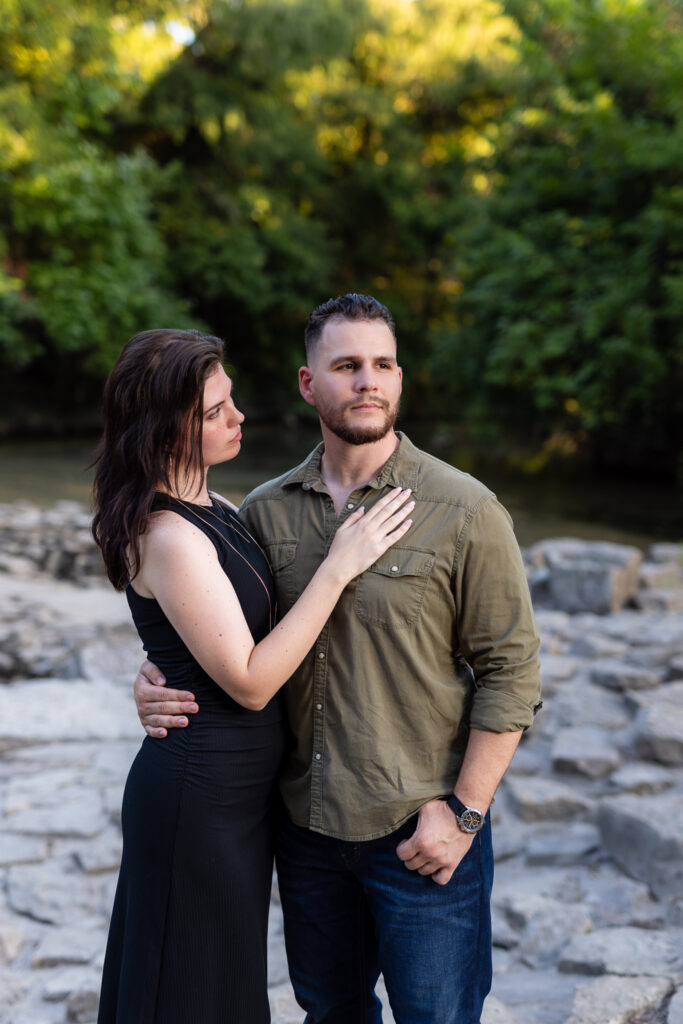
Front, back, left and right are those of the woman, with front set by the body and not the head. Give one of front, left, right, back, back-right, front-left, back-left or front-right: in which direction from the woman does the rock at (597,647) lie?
front-left

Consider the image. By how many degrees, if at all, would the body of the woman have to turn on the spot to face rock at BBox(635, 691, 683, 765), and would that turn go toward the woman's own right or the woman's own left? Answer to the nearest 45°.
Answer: approximately 45° to the woman's own left

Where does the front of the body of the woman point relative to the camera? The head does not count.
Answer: to the viewer's right

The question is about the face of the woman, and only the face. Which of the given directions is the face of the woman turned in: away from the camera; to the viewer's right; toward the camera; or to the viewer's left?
to the viewer's right

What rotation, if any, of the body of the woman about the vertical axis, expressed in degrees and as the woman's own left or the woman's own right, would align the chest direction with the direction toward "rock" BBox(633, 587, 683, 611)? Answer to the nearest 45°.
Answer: approximately 45° to the woman's own left

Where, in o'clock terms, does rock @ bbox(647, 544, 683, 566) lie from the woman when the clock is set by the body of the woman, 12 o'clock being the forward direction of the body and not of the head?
The rock is roughly at 10 o'clock from the woman.

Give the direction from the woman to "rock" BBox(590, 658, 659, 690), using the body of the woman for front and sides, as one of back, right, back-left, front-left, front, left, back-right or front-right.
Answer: front-left

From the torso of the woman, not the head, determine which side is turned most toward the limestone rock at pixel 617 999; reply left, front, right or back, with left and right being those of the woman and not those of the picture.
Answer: front
